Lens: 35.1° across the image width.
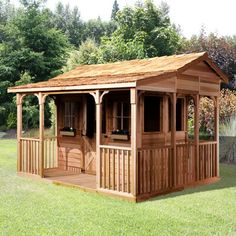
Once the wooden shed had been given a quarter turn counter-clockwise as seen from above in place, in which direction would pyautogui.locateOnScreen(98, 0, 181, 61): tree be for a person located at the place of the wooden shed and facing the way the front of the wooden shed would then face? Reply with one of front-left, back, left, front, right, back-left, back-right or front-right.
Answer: back-left

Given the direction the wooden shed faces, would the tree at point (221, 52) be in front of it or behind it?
behind

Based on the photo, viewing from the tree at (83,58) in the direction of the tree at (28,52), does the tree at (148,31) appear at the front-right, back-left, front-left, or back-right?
back-right

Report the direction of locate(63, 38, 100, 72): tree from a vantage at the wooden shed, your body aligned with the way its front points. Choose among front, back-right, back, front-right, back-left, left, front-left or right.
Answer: back-right

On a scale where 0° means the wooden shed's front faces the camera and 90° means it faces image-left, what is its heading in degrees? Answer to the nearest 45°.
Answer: approximately 45°

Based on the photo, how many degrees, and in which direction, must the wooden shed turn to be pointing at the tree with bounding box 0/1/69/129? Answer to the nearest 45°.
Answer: approximately 135° to its right
